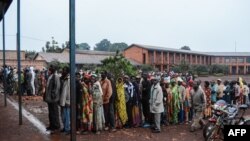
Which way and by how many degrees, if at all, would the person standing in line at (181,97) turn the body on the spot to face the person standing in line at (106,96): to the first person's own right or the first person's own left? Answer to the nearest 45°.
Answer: approximately 45° to the first person's own left

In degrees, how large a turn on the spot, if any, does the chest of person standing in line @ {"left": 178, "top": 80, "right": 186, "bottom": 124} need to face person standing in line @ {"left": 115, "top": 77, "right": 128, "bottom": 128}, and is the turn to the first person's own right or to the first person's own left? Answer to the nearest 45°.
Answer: approximately 45° to the first person's own left

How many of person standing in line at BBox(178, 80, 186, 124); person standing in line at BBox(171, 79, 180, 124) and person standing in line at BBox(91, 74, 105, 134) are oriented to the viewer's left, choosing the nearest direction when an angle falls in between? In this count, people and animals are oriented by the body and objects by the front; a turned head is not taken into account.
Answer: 3

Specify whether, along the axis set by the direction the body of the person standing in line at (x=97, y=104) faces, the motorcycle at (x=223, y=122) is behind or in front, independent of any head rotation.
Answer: behind

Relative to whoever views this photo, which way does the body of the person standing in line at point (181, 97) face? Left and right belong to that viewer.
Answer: facing to the left of the viewer

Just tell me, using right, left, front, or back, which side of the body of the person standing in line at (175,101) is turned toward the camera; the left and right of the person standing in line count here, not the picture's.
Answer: left

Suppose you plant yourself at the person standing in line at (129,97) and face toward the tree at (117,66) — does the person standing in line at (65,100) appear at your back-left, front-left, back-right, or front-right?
back-left

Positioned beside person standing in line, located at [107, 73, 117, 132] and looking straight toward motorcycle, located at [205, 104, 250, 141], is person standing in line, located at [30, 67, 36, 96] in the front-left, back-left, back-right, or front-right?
back-left

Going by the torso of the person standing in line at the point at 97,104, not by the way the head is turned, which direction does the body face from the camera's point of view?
to the viewer's left
